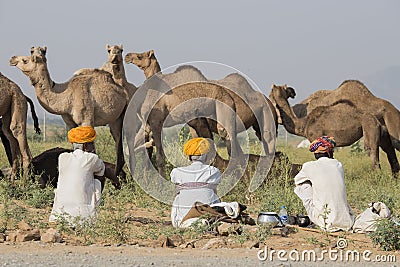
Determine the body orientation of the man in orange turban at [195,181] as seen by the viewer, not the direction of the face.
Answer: away from the camera

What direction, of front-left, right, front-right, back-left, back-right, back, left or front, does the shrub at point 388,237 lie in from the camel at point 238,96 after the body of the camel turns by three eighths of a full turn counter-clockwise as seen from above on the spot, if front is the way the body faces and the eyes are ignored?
front-right

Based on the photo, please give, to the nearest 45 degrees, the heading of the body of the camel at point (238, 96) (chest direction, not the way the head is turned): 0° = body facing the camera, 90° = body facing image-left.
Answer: approximately 90°

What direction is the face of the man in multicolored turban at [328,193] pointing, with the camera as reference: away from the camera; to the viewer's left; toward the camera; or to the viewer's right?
away from the camera

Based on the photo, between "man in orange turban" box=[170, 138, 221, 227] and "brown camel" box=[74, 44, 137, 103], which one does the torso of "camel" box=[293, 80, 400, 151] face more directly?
the brown camel

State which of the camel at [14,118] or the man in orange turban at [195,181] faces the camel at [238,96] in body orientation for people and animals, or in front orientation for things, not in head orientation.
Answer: the man in orange turban

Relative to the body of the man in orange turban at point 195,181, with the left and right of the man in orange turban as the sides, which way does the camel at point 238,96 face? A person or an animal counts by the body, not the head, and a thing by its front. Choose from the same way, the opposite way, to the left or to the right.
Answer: to the left

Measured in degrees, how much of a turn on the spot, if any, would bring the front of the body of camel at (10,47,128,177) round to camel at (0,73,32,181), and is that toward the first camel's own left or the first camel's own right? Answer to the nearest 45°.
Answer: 0° — it already faces it

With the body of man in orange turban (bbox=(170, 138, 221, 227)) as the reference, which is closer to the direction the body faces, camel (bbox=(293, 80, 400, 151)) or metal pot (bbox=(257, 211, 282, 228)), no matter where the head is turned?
the camel

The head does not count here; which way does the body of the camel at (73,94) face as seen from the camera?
to the viewer's left

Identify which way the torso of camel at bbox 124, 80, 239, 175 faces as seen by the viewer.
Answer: to the viewer's left

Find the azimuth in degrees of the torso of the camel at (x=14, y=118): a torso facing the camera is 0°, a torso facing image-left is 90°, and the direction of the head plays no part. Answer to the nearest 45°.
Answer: approximately 90°
